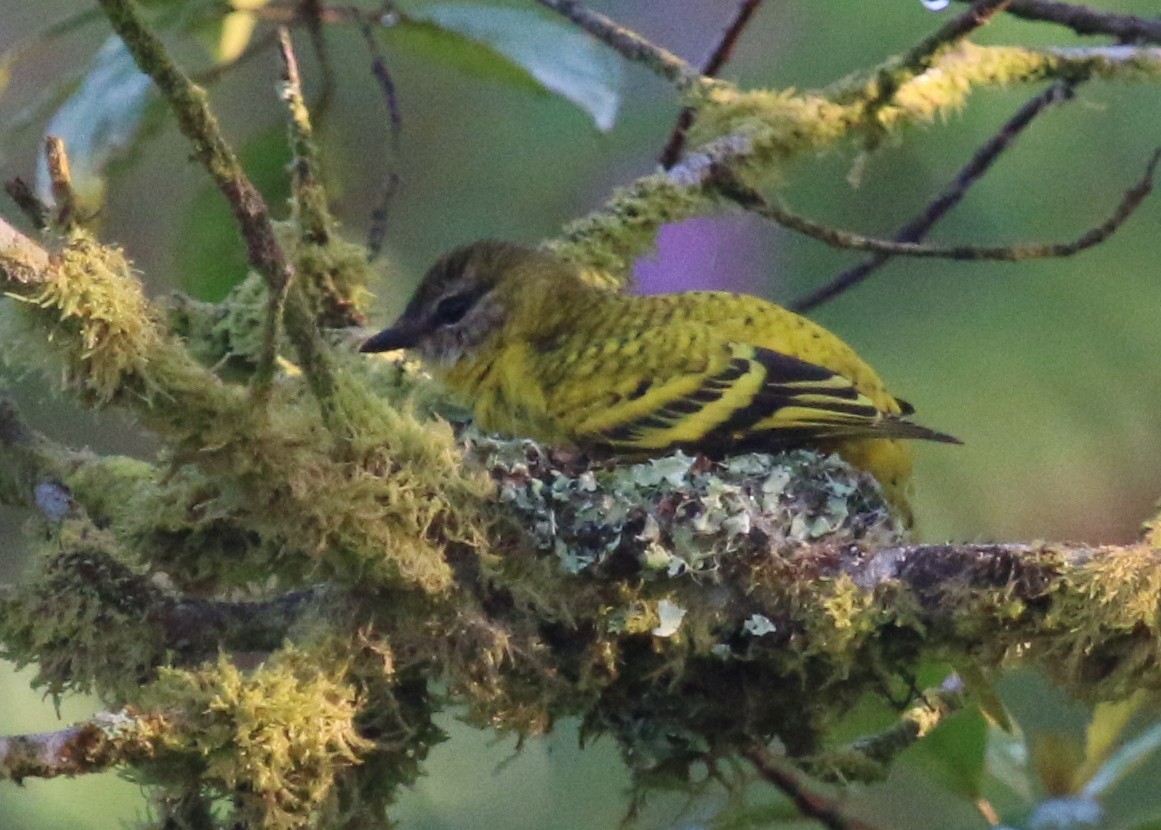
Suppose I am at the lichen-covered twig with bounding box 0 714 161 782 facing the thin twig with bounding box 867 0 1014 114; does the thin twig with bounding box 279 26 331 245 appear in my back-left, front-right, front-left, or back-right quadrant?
front-left

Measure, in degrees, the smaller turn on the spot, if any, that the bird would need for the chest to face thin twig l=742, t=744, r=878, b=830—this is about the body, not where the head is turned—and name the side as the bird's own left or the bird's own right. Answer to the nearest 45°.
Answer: approximately 135° to the bird's own left

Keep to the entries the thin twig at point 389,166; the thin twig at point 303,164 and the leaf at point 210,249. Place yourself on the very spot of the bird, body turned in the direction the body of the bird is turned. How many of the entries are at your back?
0

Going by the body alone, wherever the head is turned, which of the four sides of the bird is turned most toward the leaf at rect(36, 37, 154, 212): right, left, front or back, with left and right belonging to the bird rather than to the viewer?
front

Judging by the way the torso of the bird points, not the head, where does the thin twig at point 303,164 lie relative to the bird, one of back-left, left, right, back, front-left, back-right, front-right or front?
front

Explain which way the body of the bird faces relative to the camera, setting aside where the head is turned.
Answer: to the viewer's left

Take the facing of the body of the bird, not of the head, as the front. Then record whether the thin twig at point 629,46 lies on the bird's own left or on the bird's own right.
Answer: on the bird's own right

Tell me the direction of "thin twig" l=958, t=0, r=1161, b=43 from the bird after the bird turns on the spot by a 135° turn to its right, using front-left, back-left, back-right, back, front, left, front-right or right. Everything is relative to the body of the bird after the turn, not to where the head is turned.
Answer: front

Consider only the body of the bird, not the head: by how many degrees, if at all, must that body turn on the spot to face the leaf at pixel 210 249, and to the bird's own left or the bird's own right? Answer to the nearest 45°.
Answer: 0° — it already faces it

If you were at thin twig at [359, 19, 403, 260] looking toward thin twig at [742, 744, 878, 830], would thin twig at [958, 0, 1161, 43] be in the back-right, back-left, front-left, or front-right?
front-left
